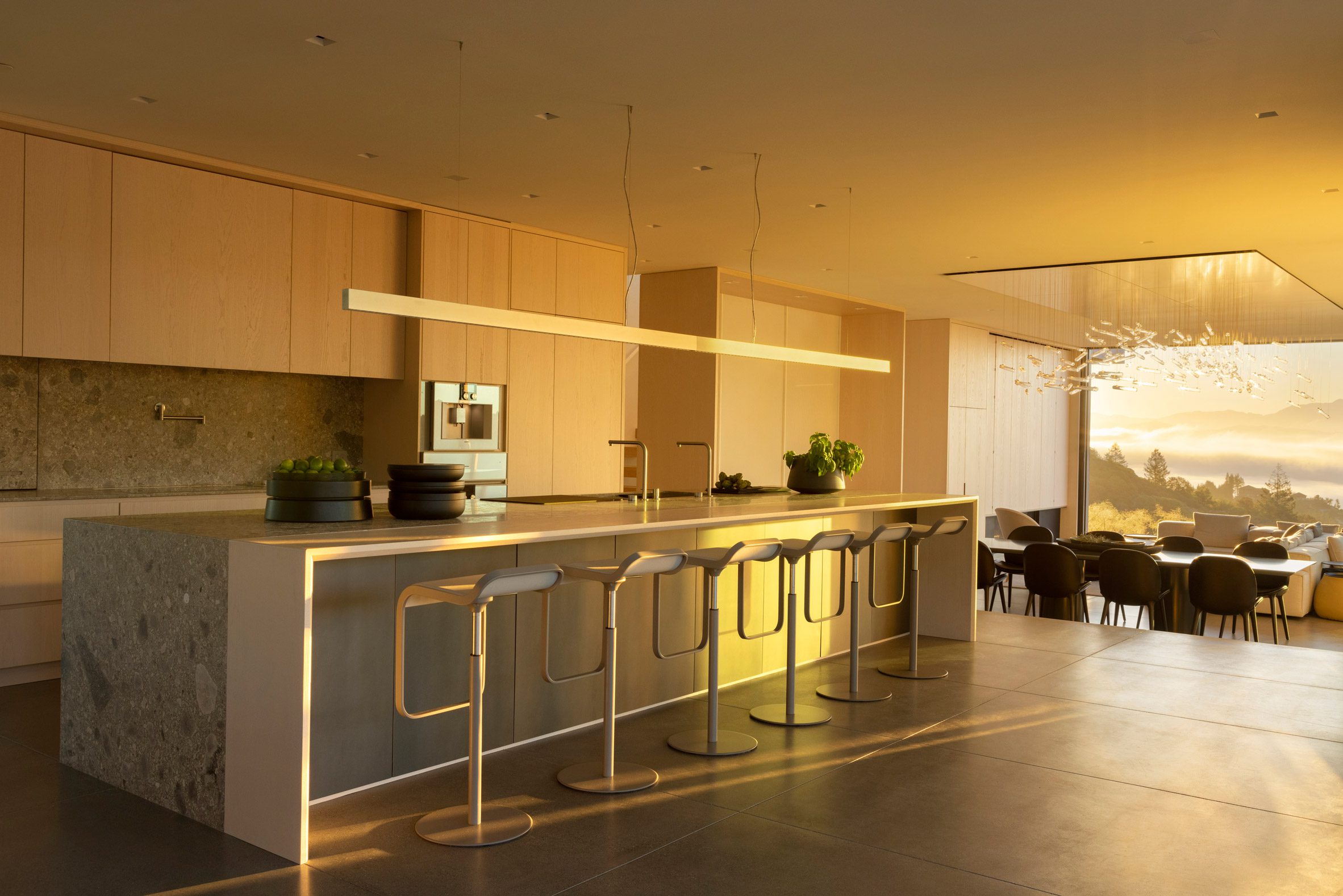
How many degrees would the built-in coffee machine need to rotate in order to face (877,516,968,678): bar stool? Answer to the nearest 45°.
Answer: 0° — it already faces it

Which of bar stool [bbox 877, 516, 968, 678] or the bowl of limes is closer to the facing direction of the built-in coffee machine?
the bar stool

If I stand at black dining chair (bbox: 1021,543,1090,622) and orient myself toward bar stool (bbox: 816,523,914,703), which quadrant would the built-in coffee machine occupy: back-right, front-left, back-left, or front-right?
front-right

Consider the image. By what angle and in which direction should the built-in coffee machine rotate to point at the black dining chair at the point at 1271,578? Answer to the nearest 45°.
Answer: approximately 45° to its left

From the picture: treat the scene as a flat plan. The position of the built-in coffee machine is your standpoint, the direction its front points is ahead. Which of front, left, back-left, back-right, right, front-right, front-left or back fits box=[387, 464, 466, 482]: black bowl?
front-right

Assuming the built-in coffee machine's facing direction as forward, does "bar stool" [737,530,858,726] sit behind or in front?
in front

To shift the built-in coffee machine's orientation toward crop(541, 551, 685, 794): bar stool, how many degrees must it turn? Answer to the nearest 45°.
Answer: approximately 45° to its right

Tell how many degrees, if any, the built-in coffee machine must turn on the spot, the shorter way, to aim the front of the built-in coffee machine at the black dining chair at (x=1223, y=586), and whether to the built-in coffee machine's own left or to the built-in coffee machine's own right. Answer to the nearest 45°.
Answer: approximately 45° to the built-in coffee machine's own left

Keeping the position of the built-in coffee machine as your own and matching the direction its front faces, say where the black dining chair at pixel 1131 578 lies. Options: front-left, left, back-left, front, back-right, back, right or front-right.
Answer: front-left

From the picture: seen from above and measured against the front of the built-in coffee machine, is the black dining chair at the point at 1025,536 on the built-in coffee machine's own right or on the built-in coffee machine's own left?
on the built-in coffee machine's own left

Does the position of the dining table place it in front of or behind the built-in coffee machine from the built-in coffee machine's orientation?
in front

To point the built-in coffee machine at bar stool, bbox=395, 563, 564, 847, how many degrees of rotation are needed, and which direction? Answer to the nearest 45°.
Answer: approximately 45° to its right
